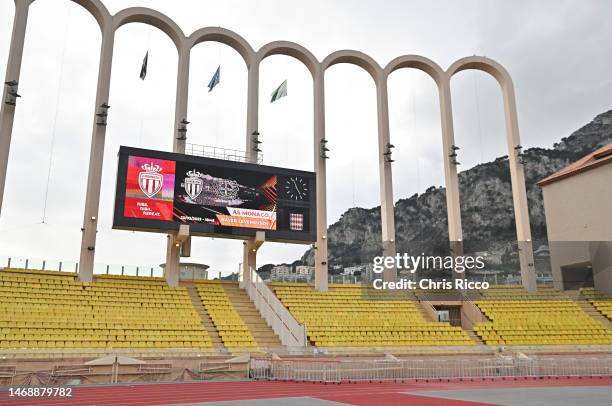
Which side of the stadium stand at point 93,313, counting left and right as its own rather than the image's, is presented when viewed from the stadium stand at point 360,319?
left

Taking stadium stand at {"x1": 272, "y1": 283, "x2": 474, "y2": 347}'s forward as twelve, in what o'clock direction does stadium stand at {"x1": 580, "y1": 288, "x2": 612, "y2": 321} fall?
stadium stand at {"x1": 580, "y1": 288, "x2": 612, "y2": 321} is roughly at 8 o'clock from stadium stand at {"x1": 272, "y1": 283, "x2": 474, "y2": 347}.

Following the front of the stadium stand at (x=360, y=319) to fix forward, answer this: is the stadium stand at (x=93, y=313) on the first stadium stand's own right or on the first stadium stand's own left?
on the first stadium stand's own right

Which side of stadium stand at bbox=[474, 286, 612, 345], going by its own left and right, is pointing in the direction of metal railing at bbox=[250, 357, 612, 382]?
front

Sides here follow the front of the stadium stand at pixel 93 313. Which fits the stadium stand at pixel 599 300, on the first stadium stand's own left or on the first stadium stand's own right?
on the first stadium stand's own left

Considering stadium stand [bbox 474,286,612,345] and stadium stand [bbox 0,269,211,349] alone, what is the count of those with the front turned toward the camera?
2
